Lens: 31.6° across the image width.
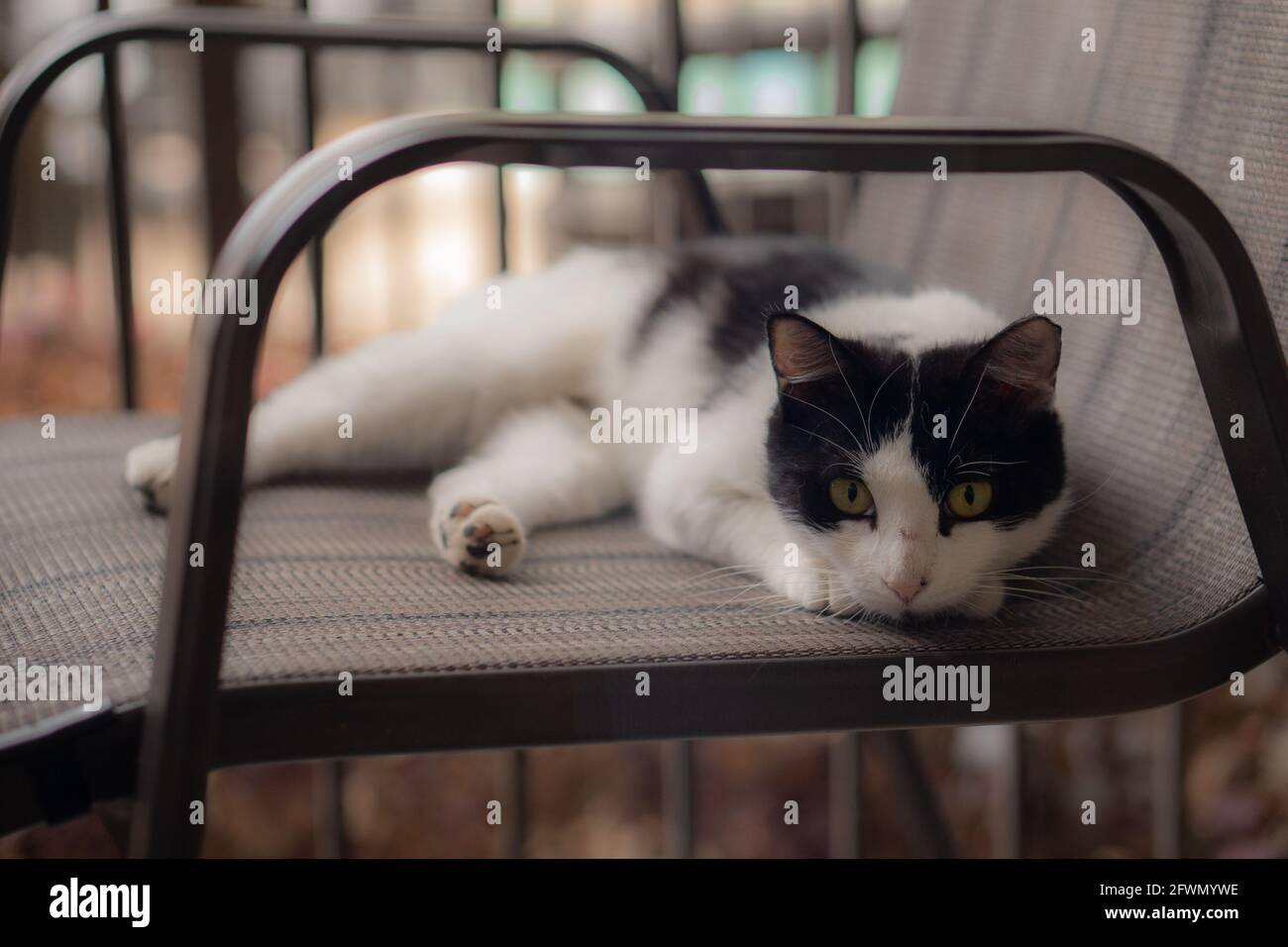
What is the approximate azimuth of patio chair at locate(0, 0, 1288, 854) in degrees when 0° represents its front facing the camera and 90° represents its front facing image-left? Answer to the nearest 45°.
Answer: approximately 45°
